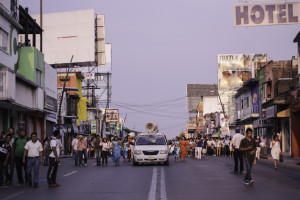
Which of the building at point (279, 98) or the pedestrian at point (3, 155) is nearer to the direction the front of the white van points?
the pedestrian

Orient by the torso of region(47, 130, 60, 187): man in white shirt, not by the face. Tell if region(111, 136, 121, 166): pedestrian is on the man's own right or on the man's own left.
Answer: on the man's own left

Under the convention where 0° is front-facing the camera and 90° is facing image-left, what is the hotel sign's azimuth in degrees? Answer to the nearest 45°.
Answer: approximately 0°

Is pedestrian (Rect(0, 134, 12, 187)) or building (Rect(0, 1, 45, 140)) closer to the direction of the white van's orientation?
the pedestrian

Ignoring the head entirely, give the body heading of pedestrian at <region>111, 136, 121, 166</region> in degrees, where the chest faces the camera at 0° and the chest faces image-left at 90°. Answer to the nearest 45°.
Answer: approximately 0°
